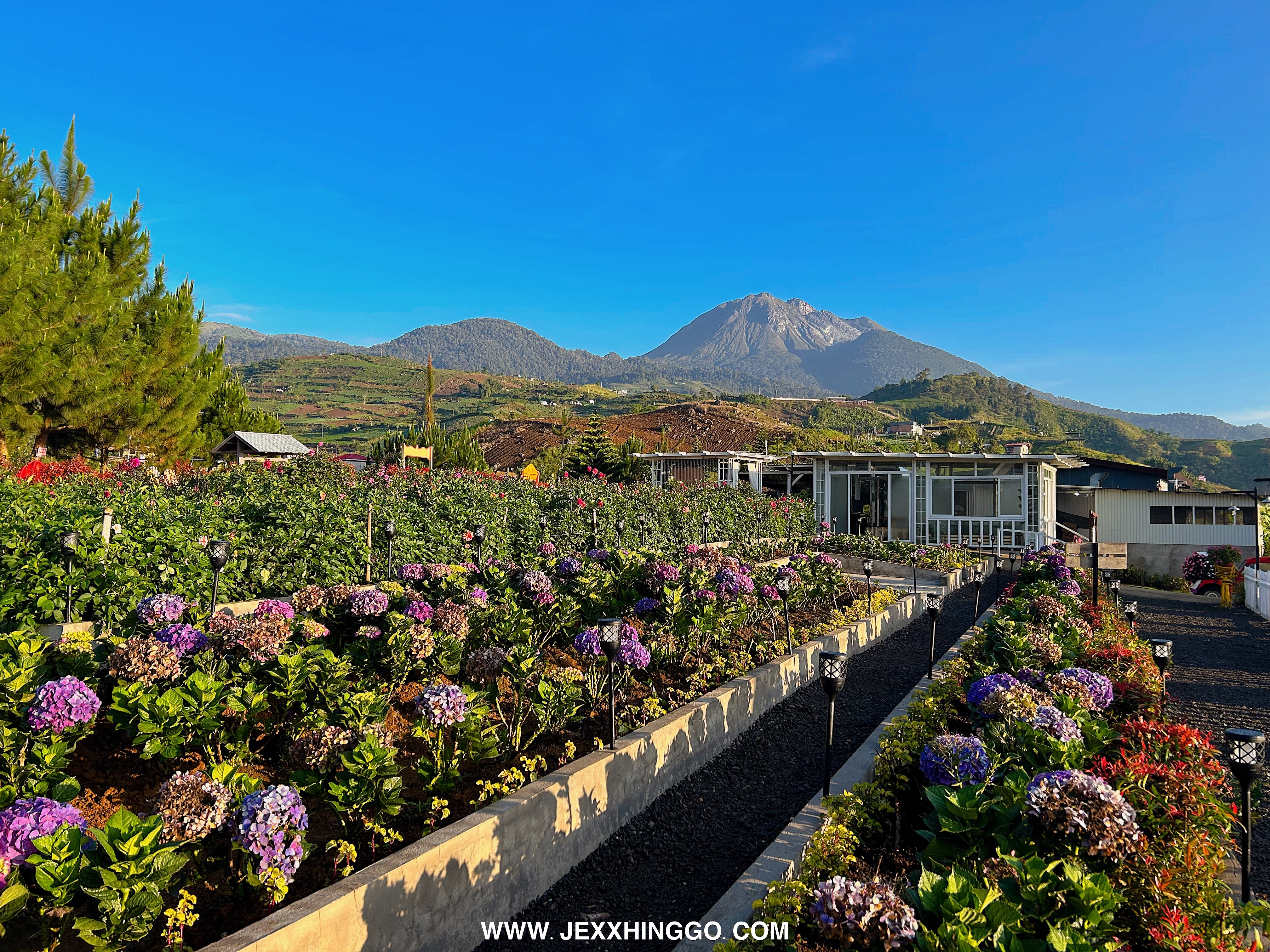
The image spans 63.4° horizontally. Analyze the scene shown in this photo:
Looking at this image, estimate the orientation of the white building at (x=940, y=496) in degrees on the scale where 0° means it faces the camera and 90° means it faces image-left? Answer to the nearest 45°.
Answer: approximately 0°

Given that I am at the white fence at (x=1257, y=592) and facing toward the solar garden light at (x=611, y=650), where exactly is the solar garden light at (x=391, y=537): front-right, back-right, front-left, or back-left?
front-right

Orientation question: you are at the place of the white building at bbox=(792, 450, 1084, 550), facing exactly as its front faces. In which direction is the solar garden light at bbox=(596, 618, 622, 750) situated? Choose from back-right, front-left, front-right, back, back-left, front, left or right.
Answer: front

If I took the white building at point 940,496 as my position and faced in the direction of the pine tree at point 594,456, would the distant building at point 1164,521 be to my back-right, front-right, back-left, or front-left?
back-right

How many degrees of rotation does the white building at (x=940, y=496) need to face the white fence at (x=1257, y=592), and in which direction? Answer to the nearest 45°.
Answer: approximately 45° to its left

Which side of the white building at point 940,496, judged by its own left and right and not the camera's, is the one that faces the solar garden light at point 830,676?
front

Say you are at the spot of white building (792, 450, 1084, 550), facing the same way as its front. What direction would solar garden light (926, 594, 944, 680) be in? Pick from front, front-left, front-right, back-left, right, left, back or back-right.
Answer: front

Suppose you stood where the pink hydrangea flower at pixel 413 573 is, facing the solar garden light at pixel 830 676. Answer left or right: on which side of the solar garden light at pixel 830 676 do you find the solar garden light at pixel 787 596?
left

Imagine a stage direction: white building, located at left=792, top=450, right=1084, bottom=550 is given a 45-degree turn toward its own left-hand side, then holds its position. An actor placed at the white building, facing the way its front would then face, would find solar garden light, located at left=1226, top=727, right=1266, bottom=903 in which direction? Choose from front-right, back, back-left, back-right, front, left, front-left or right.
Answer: front-right

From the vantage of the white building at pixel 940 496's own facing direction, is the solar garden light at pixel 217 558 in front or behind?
in front

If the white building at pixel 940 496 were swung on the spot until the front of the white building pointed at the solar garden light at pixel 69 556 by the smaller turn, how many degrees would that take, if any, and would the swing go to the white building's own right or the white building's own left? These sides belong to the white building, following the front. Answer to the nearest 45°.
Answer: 0° — it already faces it

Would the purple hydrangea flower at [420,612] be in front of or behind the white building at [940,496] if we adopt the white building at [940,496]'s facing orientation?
in front

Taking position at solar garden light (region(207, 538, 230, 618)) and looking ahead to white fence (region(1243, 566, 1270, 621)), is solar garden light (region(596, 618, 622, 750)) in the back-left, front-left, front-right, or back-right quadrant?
front-right
